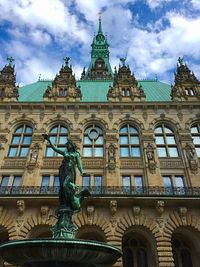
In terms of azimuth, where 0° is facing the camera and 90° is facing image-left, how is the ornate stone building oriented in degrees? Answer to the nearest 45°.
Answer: approximately 0°

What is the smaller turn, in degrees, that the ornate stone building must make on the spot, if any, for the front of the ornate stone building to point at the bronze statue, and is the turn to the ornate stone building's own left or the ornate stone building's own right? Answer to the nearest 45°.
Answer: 0° — it already faces it
